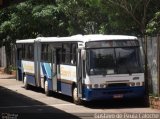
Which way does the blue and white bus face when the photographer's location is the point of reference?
facing the viewer and to the right of the viewer
